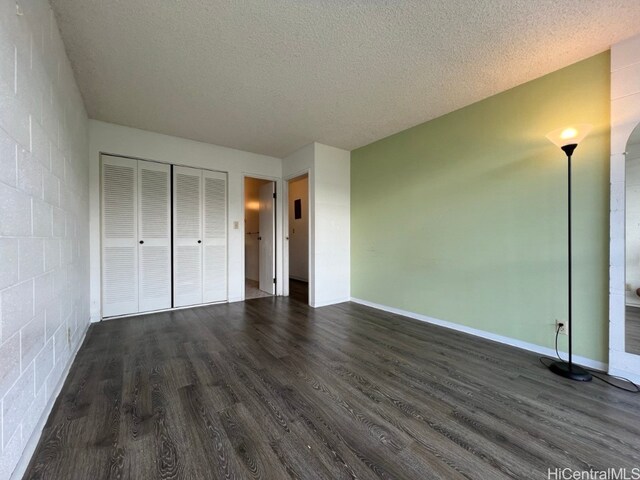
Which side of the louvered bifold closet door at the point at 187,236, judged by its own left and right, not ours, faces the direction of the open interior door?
left

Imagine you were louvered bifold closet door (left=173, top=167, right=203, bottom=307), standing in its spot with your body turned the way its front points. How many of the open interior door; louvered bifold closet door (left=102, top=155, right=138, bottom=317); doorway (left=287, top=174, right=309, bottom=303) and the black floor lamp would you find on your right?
1

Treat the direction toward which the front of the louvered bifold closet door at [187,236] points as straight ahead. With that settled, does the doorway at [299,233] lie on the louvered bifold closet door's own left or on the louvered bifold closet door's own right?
on the louvered bifold closet door's own left

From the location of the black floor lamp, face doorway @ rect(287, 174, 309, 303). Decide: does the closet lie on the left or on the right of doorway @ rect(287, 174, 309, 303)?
left

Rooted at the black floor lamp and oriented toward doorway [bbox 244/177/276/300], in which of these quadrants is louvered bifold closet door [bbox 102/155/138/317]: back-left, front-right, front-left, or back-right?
front-left

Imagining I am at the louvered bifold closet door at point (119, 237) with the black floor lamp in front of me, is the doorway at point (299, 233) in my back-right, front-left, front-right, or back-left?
front-left

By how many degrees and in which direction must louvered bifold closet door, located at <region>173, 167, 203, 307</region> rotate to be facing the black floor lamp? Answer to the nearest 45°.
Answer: approximately 45° to its left

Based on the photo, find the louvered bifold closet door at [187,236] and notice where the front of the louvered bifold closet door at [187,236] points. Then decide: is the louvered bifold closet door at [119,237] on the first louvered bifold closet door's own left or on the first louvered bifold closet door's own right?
on the first louvered bifold closet door's own right

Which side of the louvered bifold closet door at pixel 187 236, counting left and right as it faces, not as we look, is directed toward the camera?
front
